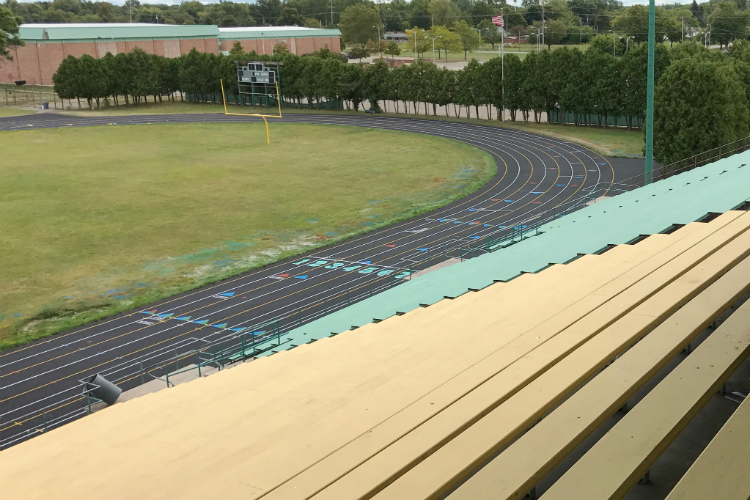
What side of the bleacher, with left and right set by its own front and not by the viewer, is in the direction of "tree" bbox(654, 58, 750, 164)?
right

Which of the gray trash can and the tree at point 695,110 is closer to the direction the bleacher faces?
the gray trash can

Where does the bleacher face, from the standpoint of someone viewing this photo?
facing away from the viewer and to the left of the viewer
